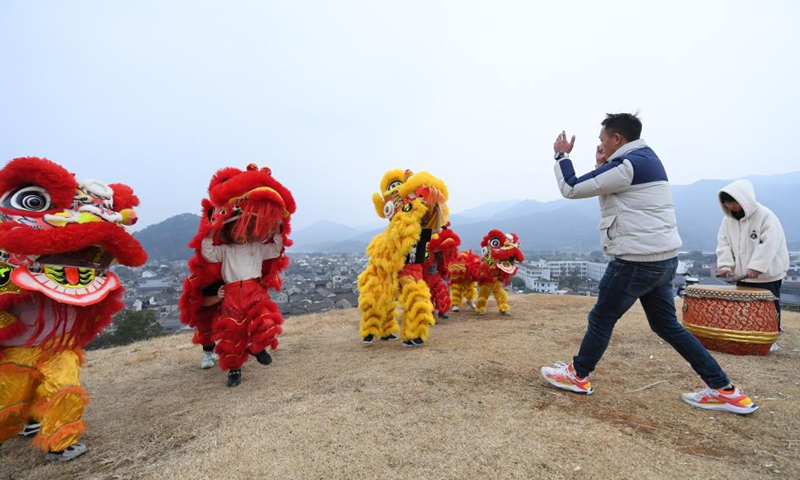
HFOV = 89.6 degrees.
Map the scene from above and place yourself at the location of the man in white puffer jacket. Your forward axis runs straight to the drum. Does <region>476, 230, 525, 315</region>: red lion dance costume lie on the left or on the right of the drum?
left

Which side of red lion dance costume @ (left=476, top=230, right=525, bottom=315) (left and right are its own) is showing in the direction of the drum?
front

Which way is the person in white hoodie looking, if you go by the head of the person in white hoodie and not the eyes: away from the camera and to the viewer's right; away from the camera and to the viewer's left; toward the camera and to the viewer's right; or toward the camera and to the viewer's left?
toward the camera and to the viewer's left

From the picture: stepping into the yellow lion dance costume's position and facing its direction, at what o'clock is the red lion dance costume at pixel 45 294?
The red lion dance costume is roughly at 3 o'clock from the yellow lion dance costume.

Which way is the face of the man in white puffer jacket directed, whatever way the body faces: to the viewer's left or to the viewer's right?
to the viewer's left

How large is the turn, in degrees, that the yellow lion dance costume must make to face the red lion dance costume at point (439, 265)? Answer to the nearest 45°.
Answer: approximately 135° to its left

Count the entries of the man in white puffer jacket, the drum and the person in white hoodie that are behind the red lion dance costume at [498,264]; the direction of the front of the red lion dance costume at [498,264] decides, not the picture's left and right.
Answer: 0

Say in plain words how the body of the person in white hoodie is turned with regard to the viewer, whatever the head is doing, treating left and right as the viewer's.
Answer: facing the viewer and to the left of the viewer

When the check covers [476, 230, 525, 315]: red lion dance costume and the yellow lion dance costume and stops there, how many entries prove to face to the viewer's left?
0

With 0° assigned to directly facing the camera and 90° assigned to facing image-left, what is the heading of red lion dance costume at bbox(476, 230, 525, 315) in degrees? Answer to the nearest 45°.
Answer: approximately 315°

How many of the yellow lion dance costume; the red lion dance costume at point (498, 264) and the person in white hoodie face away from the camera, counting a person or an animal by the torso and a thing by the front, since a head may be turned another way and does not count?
0

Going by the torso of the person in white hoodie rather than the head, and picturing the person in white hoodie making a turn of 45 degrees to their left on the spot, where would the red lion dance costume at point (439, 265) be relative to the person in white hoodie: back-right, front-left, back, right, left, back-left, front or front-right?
right

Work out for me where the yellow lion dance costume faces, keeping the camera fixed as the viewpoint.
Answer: facing the viewer and to the right of the viewer

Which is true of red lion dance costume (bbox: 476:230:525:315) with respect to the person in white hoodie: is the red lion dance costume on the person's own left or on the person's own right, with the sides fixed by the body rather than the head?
on the person's own right

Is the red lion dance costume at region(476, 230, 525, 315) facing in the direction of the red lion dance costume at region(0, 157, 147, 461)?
no

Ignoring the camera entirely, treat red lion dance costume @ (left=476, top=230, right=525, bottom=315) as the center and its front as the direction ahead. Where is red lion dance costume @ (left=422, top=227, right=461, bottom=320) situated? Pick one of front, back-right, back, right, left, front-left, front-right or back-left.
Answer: right
